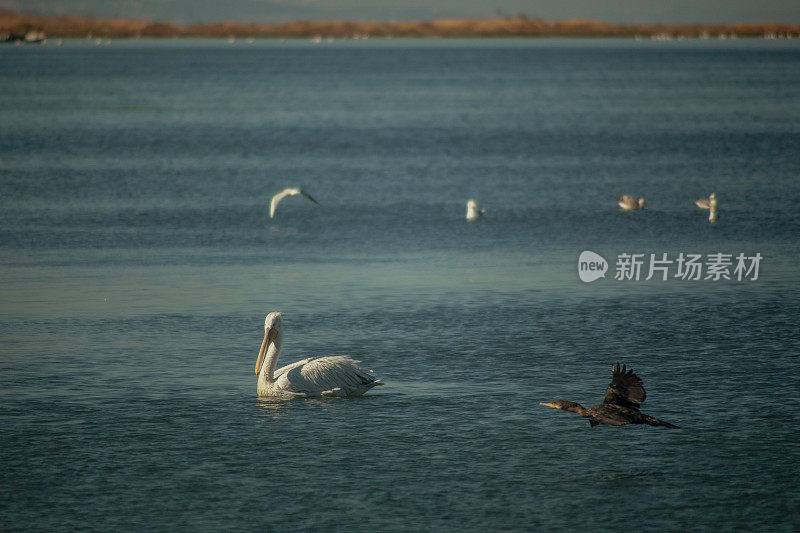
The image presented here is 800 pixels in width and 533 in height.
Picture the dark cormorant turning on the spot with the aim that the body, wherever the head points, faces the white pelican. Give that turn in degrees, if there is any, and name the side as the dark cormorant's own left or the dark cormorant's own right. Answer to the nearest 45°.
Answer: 0° — it already faces it

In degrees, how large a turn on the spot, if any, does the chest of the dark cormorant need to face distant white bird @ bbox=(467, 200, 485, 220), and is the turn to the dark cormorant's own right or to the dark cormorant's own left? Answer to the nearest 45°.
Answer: approximately 90° to the dark cormorant's own right

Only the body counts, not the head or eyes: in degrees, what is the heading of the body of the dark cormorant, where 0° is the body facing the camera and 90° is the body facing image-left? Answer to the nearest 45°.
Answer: approximately 90°

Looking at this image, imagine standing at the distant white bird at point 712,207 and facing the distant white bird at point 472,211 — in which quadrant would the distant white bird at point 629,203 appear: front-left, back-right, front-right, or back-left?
front-right

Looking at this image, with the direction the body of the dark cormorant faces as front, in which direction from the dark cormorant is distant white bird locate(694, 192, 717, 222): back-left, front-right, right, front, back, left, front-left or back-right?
right

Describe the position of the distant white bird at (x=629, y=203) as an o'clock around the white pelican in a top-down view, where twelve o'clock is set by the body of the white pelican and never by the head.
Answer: The distant white bird is roughly at 4 o'clock from the white pelican.

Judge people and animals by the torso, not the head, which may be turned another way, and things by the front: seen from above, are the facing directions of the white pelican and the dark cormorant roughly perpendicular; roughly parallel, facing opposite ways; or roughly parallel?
roughly parallel

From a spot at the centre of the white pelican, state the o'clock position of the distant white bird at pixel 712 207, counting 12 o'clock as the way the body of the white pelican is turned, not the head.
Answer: The distant white bird is roughly at 4 o'clock from the white pelican.

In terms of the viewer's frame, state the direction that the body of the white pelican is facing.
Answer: to the viewer's left
